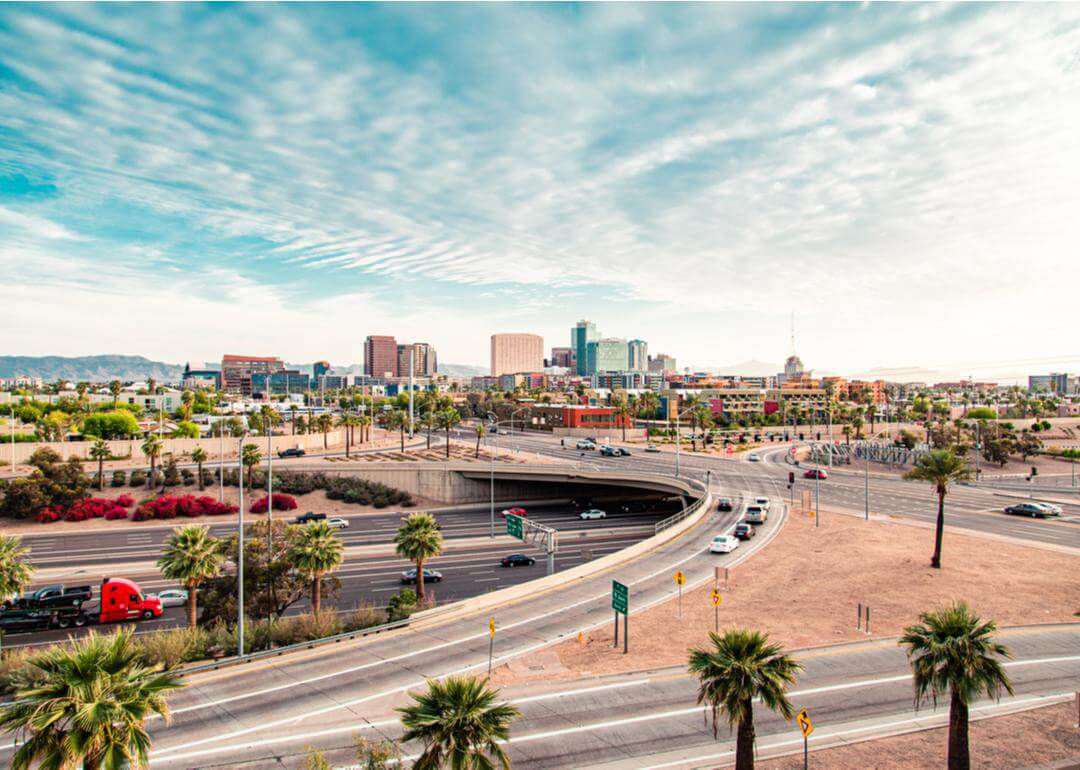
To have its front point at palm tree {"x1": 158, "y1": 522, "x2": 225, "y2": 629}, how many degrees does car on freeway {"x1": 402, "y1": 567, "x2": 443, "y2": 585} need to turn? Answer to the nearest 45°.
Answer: approximately 135° to its right

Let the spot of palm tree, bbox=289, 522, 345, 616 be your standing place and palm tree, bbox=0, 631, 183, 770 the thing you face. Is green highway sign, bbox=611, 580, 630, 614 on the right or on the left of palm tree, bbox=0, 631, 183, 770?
left

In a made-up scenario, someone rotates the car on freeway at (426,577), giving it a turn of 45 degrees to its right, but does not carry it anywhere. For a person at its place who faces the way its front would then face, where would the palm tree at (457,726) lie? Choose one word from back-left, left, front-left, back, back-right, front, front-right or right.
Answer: front-right

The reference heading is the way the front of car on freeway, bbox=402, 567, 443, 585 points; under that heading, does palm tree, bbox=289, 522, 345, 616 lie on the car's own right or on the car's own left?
on the car's own right

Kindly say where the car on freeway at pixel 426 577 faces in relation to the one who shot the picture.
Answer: facing to the right of the viewer

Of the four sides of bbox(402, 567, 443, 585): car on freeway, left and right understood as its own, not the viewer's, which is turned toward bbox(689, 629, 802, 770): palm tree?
right

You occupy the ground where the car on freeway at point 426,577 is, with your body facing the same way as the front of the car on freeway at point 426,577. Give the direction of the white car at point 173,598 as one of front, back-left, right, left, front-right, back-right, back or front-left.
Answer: back

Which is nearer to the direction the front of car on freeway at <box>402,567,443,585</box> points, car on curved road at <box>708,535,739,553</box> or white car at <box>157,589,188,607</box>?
the car on curved road

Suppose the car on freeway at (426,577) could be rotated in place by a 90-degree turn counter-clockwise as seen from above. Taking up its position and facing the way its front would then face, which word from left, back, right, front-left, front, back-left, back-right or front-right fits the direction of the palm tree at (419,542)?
back

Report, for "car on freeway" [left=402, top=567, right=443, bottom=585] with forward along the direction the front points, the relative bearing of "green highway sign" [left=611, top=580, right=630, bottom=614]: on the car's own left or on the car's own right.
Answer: on the car's own right

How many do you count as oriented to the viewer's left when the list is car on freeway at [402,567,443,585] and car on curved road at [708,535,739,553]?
0
